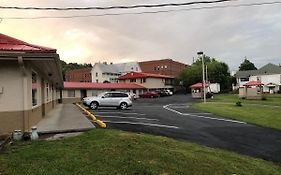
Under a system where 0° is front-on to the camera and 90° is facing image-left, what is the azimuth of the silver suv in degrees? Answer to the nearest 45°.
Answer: approximately 90°
